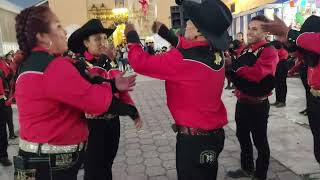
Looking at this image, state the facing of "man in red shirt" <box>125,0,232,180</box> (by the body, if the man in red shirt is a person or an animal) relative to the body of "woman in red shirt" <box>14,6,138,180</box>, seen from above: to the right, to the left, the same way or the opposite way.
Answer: to the left

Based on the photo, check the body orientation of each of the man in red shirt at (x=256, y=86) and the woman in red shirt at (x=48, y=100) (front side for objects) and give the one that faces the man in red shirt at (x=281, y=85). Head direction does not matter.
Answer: the woman in red shirt

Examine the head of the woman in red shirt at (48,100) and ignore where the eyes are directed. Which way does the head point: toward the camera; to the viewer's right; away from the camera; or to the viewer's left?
to the viewer's right

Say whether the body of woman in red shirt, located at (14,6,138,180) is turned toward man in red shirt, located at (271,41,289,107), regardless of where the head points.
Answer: yes
